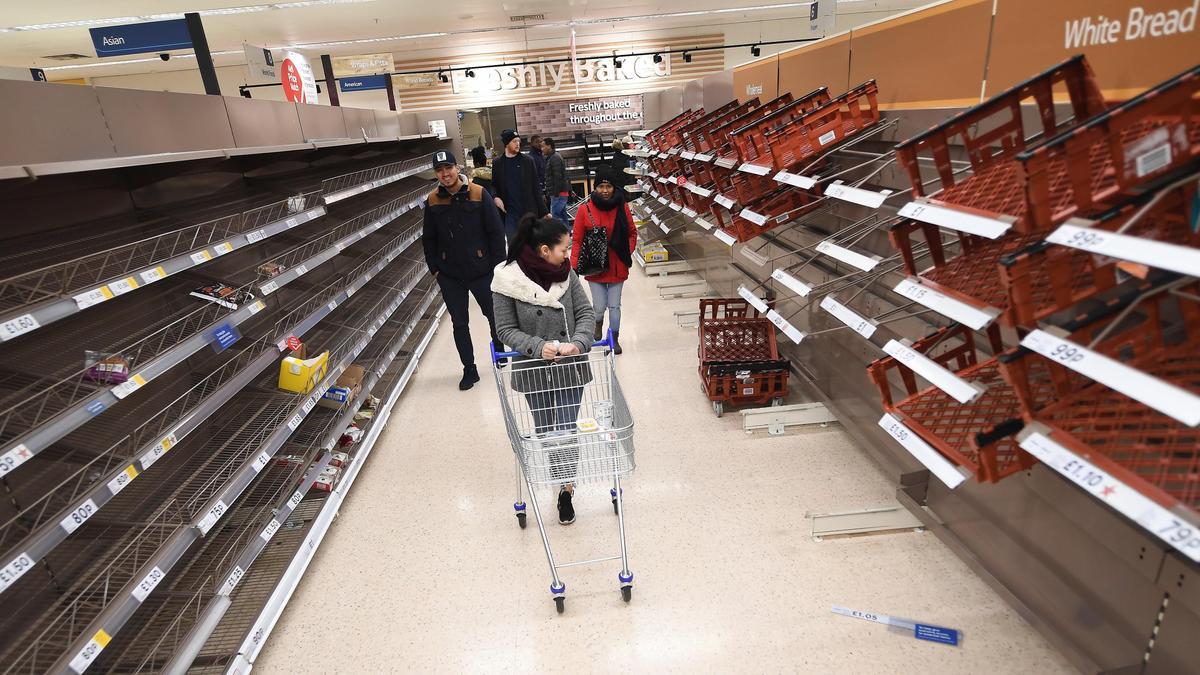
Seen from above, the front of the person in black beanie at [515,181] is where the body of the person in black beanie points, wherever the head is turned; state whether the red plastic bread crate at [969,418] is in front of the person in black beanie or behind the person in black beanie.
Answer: in front

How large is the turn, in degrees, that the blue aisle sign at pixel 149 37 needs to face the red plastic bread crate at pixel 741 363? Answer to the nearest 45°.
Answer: approximately 45° to its left

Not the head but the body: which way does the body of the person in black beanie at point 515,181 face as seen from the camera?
toward the camera

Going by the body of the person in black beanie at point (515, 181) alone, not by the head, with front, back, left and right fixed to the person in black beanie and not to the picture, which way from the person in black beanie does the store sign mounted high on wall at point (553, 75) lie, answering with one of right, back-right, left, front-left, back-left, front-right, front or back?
back

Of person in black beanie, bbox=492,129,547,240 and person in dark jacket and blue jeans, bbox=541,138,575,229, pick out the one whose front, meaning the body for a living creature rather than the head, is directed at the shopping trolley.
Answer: person in black beanie, bbox=492,129,547,240

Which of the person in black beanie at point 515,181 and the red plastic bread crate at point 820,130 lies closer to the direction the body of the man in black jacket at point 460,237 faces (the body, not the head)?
the red plastic bread crate

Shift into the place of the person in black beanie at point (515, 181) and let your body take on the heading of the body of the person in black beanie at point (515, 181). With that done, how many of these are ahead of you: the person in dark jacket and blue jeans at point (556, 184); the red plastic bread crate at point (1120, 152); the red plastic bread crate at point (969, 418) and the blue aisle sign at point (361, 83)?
2

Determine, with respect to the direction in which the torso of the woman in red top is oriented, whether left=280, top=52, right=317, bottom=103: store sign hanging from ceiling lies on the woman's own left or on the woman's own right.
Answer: on the woman's own right

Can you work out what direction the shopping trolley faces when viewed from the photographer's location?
facing the viewer

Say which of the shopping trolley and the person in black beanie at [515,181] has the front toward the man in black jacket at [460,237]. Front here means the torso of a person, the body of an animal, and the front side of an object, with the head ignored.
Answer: the person in black beanie
